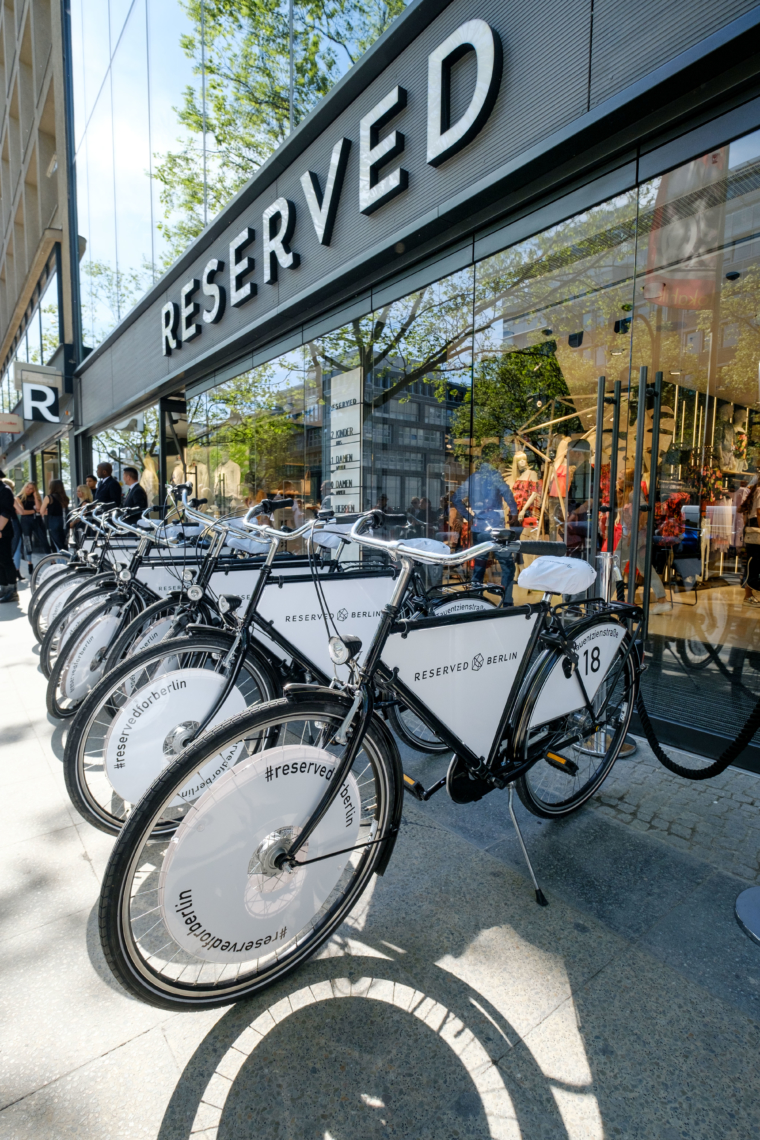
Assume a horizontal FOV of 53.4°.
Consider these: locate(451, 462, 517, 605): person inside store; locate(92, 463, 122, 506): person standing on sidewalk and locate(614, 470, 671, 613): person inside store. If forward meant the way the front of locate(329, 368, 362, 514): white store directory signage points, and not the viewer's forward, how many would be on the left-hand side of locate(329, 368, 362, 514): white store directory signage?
2

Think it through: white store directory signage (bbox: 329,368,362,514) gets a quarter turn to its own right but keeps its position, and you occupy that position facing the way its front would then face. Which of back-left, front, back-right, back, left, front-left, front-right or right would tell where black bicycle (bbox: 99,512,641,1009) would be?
back-left

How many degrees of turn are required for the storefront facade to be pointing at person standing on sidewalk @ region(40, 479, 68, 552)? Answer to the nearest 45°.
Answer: approximately 90° to its right

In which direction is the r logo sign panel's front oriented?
toward the camera

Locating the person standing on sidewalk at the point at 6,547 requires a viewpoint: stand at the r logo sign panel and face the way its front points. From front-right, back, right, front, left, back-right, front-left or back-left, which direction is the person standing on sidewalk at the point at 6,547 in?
front

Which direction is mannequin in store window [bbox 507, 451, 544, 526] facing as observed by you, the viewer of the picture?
facing the viewer and to the left of the viewer

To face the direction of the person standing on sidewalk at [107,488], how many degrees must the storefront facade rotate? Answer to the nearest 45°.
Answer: approximately 90° to its right

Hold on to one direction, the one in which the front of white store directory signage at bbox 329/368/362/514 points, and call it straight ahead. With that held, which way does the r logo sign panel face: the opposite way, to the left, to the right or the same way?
to the left

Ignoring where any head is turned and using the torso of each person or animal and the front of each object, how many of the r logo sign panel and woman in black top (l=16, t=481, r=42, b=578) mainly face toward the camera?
2

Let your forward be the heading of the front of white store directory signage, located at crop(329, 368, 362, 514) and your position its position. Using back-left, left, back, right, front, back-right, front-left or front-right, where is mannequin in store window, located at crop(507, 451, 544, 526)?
left

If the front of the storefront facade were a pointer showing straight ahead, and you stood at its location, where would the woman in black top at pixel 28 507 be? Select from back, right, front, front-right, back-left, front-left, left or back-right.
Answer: right

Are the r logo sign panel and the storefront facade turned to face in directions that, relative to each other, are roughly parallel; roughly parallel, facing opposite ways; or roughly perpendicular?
roughly perpendicular

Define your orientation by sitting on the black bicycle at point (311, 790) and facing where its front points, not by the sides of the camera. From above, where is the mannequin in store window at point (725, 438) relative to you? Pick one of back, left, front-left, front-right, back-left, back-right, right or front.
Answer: back

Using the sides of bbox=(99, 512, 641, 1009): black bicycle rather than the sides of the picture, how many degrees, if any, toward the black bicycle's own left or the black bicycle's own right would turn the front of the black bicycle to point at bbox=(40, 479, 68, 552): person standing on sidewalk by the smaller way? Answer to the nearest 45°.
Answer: approximately 90° to the black bicycle's own right

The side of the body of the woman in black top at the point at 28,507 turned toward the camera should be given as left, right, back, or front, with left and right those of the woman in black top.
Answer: front
